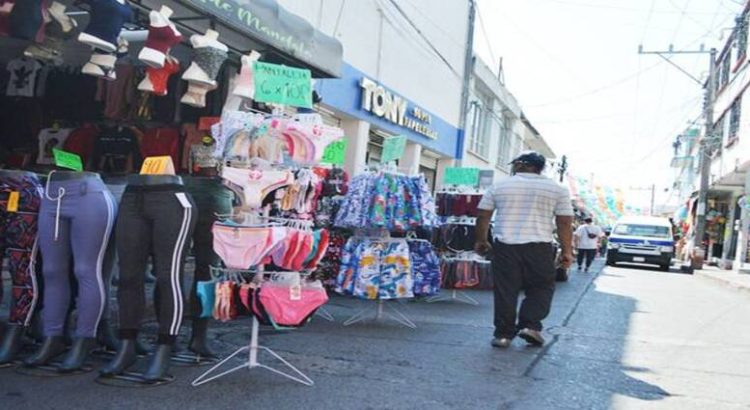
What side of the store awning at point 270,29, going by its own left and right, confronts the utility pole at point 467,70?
left

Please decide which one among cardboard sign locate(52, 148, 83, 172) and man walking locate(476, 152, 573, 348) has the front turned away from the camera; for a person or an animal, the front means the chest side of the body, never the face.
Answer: the man walking

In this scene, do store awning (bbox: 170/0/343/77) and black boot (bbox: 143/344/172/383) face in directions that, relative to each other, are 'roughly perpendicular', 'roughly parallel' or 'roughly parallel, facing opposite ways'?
roughly perpendicular

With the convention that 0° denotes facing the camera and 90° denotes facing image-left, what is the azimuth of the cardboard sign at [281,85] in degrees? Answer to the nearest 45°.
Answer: approximately 0°

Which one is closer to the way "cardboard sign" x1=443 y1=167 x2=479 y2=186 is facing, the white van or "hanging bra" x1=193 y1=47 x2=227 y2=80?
the hanging bra

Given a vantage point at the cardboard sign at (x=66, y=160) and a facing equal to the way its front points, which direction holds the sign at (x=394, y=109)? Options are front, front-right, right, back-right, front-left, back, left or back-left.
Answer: back-left

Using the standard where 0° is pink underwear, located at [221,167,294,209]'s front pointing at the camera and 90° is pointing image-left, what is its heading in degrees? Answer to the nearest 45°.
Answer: approximately 0°
